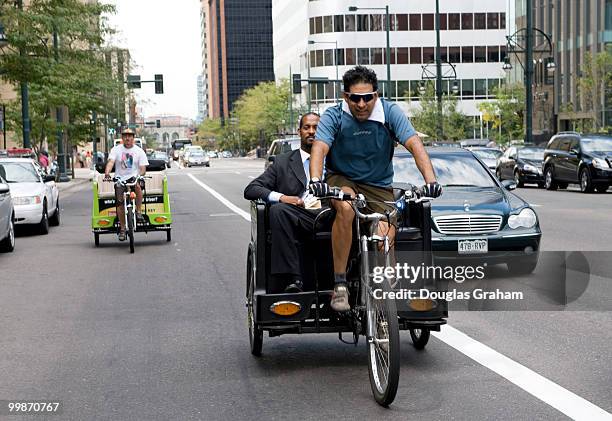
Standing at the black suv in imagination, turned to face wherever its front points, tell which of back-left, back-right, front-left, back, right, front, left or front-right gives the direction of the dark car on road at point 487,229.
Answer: front-right

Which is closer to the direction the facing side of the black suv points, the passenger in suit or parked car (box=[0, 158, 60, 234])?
the passenger in suit

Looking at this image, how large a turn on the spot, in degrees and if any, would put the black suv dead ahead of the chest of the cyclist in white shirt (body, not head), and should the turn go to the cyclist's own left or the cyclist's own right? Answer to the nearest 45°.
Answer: approximately 135° to the cyclist's own left

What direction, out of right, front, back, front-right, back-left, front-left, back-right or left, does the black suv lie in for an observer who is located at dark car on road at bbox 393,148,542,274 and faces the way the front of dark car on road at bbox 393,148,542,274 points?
back-left

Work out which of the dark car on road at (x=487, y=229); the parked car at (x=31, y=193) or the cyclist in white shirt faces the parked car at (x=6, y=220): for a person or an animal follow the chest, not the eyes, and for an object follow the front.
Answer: the parked car at (x=31, y=193)

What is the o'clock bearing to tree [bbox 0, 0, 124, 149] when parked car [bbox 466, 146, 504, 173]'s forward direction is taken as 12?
The tree is roughly at 3 o'clock from the parked car.

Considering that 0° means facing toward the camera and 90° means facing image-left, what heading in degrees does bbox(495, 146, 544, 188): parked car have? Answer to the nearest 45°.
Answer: approximately 315°

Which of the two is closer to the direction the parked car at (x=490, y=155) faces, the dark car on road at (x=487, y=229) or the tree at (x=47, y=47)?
the dark car on road

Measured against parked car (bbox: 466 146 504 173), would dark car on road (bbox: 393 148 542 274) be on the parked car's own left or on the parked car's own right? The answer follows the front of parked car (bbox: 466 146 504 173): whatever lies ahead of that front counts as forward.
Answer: on the parked car's own right

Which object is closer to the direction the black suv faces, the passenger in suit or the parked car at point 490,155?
the passenger in suit

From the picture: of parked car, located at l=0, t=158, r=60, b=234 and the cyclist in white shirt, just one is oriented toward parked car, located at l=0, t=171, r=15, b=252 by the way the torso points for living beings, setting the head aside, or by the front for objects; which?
parked car, located at l=0, t=158, r=60, b=234

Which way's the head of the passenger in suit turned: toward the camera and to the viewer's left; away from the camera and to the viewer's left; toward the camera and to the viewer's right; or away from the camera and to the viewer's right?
toward the camera and to the viewer's right

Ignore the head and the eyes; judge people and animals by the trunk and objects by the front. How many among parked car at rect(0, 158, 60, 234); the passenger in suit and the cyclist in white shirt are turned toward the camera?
3
